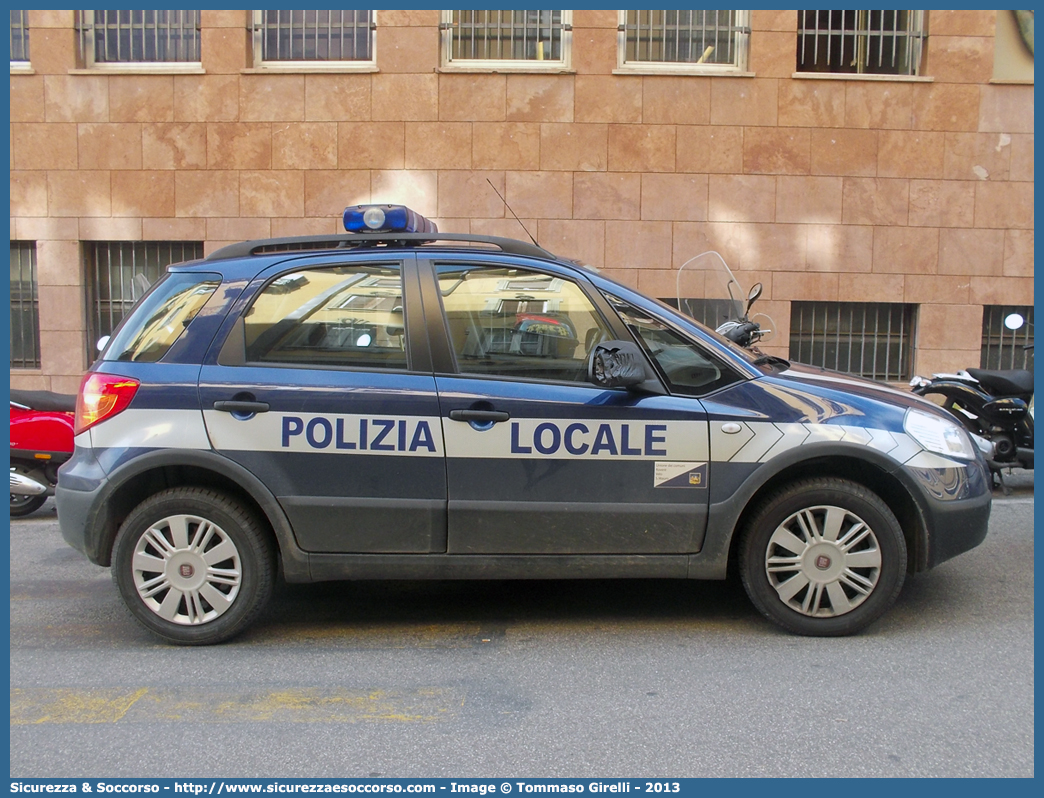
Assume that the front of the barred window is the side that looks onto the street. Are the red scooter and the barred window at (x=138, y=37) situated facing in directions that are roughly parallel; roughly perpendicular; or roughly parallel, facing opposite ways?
roughly perpendicular

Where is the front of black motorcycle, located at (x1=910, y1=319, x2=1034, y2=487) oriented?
to the viewer's right

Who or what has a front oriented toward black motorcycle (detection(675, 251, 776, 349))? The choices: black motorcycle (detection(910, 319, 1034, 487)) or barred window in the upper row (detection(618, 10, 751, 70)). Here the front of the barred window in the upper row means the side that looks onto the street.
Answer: the barred window in the upper row

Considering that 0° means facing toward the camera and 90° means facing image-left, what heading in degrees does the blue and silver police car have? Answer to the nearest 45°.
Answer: approximately 270°

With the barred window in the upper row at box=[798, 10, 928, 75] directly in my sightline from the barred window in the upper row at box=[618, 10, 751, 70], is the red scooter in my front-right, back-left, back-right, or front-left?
back-right

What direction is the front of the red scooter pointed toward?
to the viewer's right

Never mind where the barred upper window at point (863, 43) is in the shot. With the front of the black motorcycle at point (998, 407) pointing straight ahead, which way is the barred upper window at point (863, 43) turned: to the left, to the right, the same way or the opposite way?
to the right

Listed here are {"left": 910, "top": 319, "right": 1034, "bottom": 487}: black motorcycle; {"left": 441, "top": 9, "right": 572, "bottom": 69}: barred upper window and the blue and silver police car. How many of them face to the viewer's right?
2
